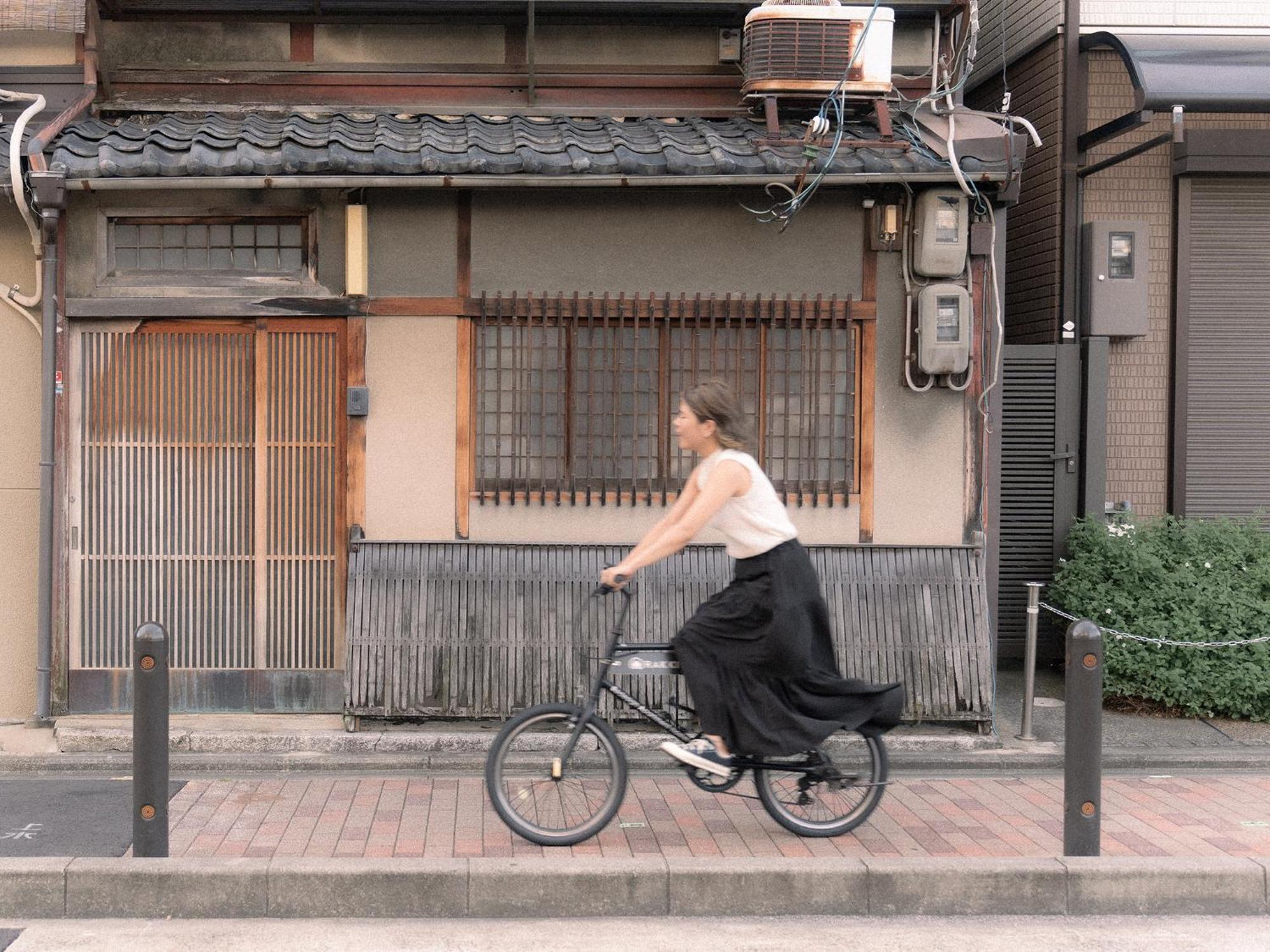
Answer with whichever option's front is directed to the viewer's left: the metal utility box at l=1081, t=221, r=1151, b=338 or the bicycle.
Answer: the bicycle

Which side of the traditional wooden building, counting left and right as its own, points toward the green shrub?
left

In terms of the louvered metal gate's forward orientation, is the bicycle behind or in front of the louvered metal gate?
in front

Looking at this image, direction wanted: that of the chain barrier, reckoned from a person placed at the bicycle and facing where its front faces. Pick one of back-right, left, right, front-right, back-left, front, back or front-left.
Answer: back-right

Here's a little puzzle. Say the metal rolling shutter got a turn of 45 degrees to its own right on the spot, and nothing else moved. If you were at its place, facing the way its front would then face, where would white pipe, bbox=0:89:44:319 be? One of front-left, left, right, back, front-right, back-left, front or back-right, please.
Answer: front

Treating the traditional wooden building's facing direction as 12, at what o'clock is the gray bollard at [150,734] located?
The gray bollard is roughly at 1 o'clock from the traditional wooden building.

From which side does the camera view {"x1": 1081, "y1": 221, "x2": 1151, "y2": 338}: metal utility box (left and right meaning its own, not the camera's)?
front

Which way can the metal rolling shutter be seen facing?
toward the camera

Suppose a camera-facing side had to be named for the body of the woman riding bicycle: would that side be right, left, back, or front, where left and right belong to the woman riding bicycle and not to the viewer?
left

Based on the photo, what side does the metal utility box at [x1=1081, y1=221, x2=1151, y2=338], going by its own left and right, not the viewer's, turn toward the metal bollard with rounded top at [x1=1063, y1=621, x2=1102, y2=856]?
front

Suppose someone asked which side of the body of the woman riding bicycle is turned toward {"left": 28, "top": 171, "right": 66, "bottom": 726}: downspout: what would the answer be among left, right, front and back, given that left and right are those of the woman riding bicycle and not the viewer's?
front

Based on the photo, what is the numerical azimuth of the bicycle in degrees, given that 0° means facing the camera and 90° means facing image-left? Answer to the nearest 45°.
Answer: approximately 90°

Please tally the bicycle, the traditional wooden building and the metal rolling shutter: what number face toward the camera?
2

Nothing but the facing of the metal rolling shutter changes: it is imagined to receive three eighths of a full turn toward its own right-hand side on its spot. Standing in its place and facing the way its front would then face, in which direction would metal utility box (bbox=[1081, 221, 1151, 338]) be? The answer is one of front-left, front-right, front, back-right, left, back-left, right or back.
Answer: left

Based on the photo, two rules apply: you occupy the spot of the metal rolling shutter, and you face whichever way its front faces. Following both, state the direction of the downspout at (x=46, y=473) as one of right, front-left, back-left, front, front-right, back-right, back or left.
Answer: front-right

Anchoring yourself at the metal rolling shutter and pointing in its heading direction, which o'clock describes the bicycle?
The bicycle is roughly at 1 o'clock from the metal rolling shutter.

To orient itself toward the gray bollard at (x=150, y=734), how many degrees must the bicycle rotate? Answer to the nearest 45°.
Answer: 0° — it already faces it
